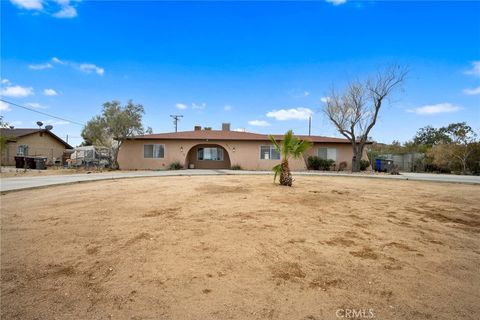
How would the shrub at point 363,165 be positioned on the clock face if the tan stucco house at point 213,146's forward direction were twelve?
The shrub is roughly at 9 o'clock from the tan stucco house.

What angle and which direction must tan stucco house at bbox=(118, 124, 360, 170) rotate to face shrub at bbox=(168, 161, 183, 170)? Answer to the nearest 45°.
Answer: approximately 90° to its right

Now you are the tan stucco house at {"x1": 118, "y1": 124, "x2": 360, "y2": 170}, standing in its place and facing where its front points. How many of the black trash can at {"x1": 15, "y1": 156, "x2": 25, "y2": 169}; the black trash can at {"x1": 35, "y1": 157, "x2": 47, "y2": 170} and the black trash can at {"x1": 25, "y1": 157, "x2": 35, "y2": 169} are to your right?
3

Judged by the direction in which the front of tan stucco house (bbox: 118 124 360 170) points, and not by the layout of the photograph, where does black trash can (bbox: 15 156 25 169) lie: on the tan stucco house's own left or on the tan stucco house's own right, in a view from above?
on the tan stucco house's own right

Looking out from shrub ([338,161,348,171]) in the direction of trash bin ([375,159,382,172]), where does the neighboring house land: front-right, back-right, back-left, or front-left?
back-left

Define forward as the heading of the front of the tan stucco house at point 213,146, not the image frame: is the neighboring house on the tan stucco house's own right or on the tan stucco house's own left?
on the tan stucco house's own right

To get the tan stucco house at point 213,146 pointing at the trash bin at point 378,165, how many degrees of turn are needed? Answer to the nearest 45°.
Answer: approximately 90° to its left

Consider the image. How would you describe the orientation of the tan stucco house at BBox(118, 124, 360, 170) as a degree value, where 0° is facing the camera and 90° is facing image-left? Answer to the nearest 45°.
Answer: approximately 0°

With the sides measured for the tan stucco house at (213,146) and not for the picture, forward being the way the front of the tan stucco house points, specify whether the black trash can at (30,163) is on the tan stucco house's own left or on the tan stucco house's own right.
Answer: on the tan stucco house's own right

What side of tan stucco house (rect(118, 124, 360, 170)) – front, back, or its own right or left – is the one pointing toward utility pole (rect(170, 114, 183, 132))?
back
